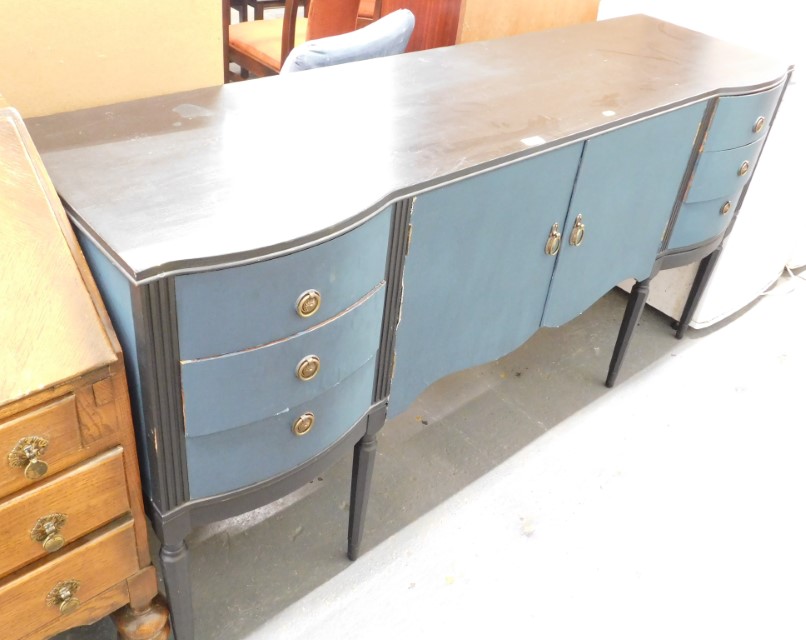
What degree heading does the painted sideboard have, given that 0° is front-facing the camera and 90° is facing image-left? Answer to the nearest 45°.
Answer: approximately 315°

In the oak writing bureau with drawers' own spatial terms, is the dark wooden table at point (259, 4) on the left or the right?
on its left

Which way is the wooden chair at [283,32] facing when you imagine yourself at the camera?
facing away from the viewer and to the left of the viewer

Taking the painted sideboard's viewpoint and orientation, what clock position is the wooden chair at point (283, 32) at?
The wooden chair is roughly at 7 o'clock from the painted sideboard.

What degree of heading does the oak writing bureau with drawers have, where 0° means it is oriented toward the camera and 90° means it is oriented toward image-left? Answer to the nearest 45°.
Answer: approximately 315°

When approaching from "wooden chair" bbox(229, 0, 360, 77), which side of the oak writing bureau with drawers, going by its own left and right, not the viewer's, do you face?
left

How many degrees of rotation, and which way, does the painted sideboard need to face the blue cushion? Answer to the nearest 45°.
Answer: approximately 135° to its left
